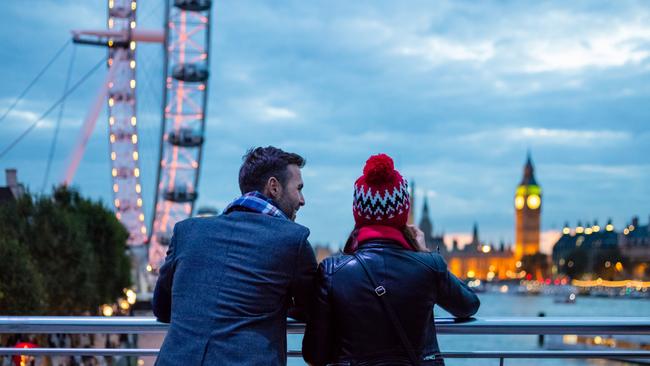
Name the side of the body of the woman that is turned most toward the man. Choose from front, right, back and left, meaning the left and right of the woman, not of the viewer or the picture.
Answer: left

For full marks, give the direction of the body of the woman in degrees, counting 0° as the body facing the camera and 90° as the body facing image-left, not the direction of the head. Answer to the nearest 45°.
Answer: approximately 180°

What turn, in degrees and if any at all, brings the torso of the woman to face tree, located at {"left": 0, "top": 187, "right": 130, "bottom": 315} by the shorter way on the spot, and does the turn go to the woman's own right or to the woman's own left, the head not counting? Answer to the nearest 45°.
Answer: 0° — they already face it

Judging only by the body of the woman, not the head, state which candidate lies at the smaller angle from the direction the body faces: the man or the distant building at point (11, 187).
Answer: the distant building

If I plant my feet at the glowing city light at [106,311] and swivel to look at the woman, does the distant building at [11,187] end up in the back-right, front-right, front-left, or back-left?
back-right
